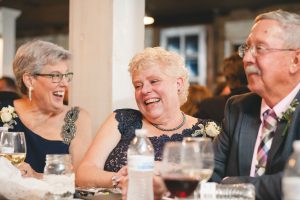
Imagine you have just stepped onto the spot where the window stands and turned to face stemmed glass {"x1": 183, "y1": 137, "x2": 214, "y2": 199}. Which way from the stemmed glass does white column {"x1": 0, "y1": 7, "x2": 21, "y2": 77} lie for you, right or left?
right

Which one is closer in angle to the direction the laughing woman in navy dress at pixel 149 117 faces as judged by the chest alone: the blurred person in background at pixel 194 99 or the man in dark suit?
the man in dark suit

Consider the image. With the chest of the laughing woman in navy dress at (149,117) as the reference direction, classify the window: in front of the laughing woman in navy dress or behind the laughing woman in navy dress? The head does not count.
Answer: behind

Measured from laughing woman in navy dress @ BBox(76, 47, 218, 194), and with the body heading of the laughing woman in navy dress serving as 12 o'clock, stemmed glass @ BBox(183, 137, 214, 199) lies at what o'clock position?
The stemmed glass is roughly at 12 o'clock from the laughing woman in navy dress.

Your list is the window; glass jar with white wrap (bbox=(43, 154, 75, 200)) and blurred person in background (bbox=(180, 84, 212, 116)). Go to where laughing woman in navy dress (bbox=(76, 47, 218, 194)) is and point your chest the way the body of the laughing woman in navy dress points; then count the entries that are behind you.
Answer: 2

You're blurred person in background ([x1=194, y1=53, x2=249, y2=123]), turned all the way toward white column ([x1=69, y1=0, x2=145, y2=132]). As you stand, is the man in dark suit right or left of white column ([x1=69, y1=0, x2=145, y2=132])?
left

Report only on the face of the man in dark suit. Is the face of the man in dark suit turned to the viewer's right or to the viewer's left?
to the viewer's left

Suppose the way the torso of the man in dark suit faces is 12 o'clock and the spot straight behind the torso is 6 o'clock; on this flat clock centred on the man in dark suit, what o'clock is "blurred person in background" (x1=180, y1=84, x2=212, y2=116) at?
The blurred person in background is roughly at 4 o'clock from the man in dark suit.

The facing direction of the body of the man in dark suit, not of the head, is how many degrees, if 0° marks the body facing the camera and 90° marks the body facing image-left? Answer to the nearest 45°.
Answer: approximately 45°

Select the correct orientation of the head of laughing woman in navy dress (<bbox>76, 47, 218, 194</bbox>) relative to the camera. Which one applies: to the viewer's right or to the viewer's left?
to the viewer's left

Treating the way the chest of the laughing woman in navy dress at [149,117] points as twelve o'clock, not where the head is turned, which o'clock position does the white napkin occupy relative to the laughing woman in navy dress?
The white napkin is roughly at 1 o'clock from the laughing woman in navy dress.

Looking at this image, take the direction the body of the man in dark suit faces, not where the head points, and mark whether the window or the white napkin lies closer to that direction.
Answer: the white napkin

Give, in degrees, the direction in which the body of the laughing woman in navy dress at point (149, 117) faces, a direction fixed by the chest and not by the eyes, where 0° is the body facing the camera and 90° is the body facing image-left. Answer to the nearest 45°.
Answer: approximately 0°

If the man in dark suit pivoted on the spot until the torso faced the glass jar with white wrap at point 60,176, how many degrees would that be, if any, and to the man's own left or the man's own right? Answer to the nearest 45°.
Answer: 0° — they already face it
